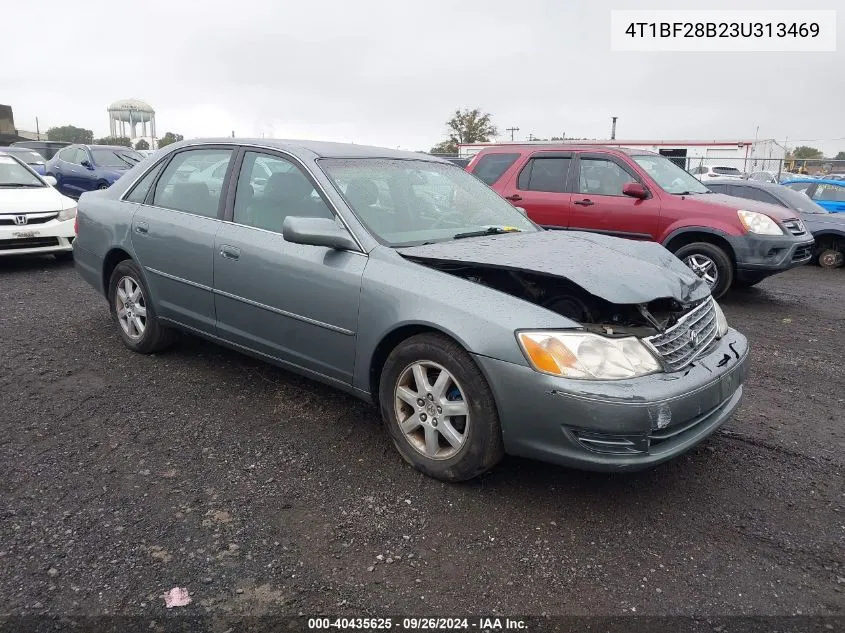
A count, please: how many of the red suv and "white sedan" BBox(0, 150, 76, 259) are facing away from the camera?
0

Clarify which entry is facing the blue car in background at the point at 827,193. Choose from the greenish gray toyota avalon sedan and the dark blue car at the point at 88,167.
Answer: the dark blue car

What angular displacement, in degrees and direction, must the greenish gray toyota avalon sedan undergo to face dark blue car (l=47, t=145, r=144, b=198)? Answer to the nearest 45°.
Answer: approximately 180°

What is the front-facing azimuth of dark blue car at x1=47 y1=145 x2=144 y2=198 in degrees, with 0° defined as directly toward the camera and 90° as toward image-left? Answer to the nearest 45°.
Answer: approximately 315°

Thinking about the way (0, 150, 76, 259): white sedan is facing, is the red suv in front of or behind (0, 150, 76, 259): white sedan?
in front

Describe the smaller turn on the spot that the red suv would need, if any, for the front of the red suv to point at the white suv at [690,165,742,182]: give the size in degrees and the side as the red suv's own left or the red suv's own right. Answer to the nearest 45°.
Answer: approximately 135° to the red suv's own left

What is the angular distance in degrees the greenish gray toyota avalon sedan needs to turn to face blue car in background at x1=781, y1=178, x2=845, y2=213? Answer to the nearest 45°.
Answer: approximately 90° to its left

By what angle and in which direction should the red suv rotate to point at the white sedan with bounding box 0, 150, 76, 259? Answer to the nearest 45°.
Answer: approximately 135° to its right

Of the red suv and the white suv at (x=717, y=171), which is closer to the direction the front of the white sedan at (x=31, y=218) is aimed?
the red suv

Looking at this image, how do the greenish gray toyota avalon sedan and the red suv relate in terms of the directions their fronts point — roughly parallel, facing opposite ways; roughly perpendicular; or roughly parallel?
roughly parallel

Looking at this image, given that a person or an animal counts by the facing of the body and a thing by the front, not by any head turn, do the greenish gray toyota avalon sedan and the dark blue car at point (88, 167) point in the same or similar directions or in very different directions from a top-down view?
same or similar directions

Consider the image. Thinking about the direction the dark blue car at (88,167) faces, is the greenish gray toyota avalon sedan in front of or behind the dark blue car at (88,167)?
in front

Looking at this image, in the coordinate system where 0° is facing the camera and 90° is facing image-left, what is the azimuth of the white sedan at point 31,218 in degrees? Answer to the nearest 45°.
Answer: approximately 315°

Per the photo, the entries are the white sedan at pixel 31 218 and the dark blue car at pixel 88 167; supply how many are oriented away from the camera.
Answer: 0

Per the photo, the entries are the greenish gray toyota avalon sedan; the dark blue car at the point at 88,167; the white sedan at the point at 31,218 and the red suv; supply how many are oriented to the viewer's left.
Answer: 0

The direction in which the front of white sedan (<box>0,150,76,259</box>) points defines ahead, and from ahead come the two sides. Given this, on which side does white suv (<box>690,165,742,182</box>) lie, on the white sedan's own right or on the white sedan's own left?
on the white sedan's own left
